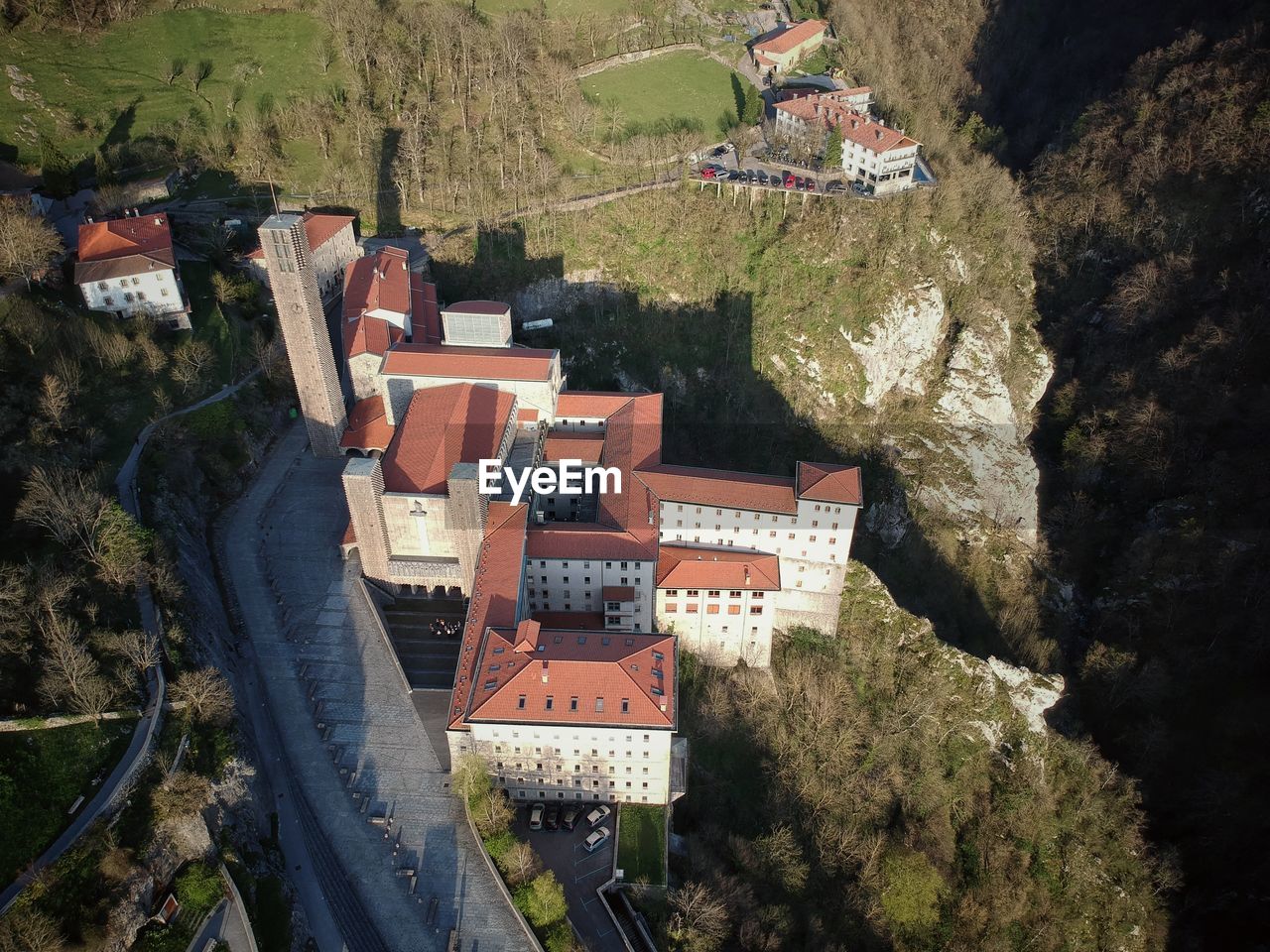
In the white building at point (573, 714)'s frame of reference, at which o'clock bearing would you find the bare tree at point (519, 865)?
The bare tree is roughly at 1 o'clock from the white building.

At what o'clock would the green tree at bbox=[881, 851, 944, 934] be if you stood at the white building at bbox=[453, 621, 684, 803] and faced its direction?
The green tree is roughly at 9 o'clock from the white building.

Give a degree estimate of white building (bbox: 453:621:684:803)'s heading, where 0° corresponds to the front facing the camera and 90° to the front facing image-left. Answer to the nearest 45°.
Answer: approximately 0°

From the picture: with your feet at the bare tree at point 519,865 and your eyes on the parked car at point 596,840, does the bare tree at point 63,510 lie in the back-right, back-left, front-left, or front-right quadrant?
back-left

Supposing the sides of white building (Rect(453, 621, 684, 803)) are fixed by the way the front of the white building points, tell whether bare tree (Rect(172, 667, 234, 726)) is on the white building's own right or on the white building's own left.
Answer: on the white building's own right

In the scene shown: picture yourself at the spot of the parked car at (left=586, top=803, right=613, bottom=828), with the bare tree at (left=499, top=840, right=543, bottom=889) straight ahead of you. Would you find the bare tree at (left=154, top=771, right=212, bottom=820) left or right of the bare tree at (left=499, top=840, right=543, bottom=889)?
right

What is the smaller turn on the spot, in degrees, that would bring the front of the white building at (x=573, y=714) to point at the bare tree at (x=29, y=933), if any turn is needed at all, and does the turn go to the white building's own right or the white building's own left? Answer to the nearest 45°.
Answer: approximately 45° to the white building's own right

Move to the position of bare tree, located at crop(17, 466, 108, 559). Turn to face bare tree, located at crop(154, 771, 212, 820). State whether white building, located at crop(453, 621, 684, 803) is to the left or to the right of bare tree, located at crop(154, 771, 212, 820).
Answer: left

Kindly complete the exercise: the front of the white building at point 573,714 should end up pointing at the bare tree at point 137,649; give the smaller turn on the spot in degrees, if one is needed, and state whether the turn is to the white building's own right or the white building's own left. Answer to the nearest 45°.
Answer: approximately 90° to the white building's own right
